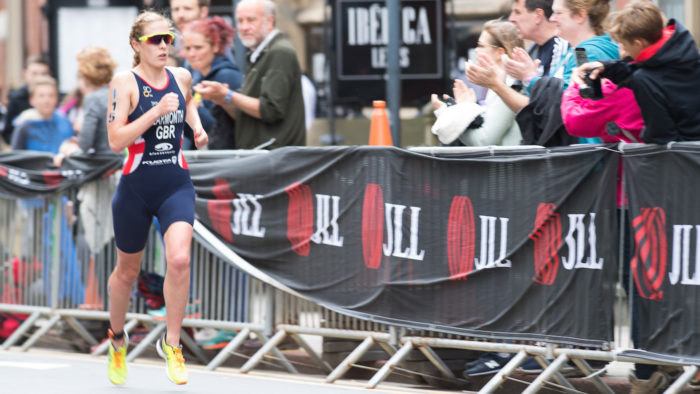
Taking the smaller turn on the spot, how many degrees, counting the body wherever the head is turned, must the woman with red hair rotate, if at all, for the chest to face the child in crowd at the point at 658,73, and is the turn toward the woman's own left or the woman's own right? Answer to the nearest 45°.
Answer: approximately 90° to the woman's own left

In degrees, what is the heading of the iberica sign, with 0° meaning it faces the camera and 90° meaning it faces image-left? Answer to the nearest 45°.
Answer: approximately 0°

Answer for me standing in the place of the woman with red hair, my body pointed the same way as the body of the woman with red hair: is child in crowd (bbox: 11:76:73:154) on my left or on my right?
on my right

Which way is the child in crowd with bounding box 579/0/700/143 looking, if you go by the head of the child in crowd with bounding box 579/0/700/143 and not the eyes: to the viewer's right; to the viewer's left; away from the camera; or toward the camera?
to the viewer's left

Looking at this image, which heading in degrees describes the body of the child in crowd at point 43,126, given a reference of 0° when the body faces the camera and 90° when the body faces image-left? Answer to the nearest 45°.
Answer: approximately 0°

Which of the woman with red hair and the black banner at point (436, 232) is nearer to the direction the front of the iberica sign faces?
the black banner

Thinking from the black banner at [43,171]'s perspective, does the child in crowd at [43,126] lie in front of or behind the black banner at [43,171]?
behind

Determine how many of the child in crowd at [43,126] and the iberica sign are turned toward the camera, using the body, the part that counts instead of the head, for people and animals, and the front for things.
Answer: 2

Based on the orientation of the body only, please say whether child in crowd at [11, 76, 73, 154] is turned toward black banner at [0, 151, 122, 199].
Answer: yes

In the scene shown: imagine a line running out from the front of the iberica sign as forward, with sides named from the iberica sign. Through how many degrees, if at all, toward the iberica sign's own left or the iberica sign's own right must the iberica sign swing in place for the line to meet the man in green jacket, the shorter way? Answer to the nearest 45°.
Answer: approximately 45° to the iberica sign's own right

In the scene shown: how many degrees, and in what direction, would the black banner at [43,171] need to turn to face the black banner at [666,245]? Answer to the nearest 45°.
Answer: approximately 45° to its left

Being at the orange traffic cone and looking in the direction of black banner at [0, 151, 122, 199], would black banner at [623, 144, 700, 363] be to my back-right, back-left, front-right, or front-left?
back-left

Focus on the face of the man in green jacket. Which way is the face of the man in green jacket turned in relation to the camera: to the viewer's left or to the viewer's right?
to the viewer's left
